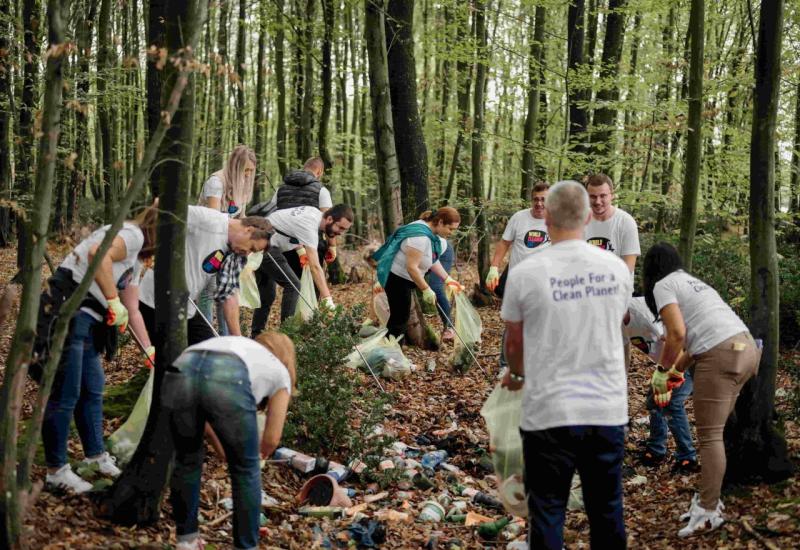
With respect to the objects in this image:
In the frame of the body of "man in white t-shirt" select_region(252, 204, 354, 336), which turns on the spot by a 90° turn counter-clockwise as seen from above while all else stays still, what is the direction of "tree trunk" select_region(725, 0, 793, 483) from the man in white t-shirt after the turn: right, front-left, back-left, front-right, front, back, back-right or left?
back-right

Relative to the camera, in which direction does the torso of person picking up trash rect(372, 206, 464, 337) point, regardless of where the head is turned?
to the viewer's right

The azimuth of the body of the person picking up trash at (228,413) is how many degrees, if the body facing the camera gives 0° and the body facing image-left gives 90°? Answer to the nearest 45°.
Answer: approximately 225°

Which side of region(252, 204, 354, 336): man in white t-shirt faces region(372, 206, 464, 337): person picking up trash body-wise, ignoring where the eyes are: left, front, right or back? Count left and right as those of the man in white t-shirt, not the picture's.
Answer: front

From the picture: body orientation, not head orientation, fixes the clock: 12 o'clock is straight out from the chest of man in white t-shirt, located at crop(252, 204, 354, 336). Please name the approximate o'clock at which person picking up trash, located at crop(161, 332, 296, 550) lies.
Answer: The person picking up trash is roughly at 3 o'clock from the man in white t-shirt.

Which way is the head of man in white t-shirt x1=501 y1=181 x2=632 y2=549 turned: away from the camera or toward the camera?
away from the camera

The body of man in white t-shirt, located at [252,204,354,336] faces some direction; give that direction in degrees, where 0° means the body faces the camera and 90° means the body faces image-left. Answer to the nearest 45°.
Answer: approximately 270°

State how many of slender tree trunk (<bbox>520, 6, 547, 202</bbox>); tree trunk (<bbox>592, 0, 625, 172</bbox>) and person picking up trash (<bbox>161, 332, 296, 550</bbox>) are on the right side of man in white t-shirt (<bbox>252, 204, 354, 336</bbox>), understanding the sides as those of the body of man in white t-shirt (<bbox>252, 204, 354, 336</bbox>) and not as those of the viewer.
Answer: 1

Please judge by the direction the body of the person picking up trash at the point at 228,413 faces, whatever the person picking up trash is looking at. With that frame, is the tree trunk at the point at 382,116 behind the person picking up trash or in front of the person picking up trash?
in front

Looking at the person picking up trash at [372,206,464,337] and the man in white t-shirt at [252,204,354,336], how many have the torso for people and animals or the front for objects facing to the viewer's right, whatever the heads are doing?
2

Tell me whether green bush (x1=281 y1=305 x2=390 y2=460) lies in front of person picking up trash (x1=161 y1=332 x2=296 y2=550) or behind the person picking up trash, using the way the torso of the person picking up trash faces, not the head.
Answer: in front

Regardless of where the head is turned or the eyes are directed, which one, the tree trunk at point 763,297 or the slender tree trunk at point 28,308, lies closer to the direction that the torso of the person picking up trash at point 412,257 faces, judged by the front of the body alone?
the tree trunk
